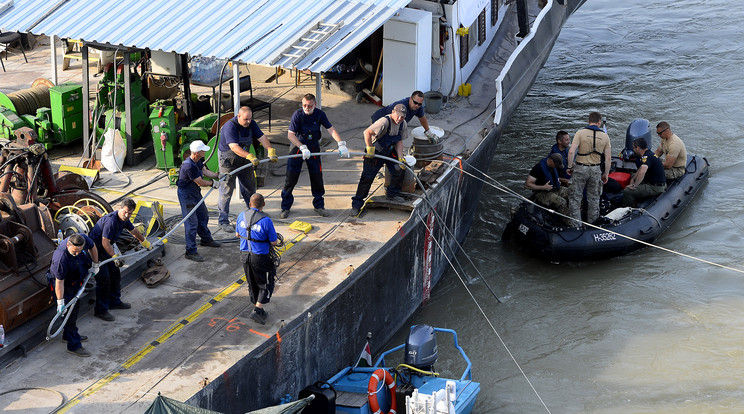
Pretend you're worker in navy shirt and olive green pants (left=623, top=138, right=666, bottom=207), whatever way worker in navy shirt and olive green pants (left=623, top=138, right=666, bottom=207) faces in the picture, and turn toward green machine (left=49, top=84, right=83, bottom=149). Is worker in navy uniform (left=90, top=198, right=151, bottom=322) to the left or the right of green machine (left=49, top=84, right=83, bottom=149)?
left

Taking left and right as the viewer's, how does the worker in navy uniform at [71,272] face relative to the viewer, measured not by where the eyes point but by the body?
facing the viewer and to the right of the viewer

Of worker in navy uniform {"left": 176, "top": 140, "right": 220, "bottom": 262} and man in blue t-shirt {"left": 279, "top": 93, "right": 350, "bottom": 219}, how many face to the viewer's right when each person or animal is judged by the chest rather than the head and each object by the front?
1

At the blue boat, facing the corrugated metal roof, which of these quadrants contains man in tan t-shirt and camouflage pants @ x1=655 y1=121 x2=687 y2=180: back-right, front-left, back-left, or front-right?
front-right

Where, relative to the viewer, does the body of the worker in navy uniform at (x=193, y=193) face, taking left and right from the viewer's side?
facing to the right of the viewer

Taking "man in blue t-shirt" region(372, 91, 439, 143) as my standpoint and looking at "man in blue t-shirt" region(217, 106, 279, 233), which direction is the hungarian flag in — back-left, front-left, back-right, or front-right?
front-left

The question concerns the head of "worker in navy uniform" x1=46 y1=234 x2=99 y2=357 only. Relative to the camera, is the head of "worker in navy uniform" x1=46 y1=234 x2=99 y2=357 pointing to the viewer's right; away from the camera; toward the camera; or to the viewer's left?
toward the camera

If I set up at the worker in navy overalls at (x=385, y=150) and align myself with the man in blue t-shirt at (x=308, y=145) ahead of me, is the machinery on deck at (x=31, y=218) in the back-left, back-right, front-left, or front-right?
front-left

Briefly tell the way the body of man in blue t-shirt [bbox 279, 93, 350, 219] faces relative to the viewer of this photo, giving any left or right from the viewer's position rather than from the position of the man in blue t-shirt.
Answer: facing the viewer

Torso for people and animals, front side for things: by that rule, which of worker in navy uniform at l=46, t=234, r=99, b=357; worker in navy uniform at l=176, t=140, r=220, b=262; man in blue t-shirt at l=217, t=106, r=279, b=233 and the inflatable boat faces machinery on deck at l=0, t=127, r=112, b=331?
the inflatable boat

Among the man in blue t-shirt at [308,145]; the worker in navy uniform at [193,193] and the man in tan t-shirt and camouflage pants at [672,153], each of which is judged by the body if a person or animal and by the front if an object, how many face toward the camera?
1

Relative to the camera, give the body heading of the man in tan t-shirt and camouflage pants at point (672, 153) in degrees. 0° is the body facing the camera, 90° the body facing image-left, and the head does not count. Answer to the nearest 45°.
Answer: approximately 90°

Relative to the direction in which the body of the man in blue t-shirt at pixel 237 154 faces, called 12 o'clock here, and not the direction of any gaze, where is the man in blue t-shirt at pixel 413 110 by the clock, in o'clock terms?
the man in blue t-shirt at pixel 413 110 is roughly at 10 o'clock from the man in blue t-shirt at pixel 237 154.

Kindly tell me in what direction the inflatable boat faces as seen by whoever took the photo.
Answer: facing the viewer and to the left of the viewer

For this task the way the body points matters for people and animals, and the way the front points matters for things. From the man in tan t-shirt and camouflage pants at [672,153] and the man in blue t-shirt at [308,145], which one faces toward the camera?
the man in blue t-shirt

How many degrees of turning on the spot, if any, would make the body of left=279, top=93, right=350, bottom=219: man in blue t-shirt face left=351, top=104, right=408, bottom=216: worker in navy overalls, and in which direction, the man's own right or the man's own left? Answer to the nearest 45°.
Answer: approximately 90° to the man's own left

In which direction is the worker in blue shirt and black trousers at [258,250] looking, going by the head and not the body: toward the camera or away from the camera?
away from the camera
